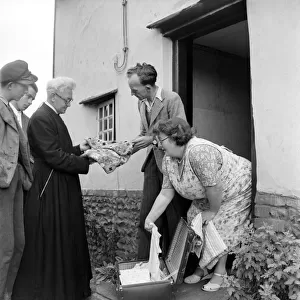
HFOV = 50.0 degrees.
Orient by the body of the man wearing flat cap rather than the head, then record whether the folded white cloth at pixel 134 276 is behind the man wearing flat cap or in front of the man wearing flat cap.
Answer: in front

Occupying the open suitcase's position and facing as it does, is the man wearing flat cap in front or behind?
in front

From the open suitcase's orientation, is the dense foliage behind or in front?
behind

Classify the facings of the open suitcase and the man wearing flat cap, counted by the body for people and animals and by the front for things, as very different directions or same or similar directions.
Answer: very different directions

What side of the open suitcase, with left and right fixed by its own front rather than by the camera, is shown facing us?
left

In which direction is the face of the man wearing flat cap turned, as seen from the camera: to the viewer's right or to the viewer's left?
to the viewer's right

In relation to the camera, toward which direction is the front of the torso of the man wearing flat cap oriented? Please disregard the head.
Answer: to the viewer's right
